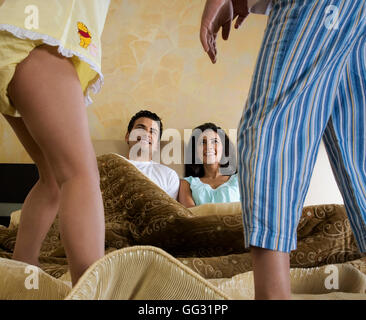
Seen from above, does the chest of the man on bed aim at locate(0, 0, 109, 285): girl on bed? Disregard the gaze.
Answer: yes

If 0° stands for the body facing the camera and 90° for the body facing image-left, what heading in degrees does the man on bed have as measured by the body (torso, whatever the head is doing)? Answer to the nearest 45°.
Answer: approximately 0°

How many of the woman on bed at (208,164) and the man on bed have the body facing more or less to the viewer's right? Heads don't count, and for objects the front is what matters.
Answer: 0

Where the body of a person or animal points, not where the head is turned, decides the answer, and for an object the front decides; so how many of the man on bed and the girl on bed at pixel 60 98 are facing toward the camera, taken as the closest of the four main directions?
1
